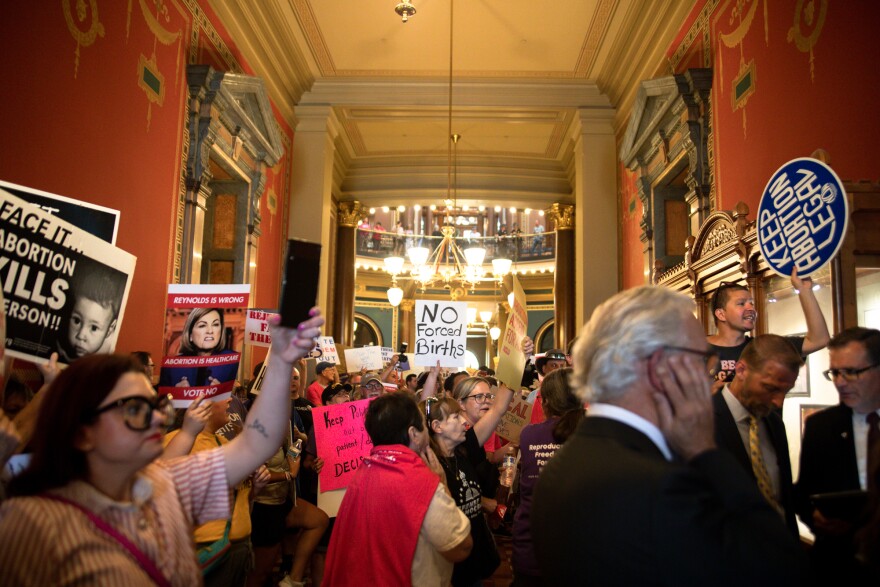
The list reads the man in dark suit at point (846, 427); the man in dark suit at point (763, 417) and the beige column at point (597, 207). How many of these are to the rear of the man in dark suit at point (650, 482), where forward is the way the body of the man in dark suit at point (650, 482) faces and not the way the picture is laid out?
0

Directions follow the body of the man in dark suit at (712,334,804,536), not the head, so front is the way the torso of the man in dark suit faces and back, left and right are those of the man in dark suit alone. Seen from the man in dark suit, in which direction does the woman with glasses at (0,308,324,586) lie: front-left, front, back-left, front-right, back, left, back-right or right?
right

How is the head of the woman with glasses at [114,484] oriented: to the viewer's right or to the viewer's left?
to the viewer's right

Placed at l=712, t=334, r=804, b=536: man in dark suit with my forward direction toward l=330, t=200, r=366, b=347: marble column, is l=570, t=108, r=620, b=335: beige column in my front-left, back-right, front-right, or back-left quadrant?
front-right

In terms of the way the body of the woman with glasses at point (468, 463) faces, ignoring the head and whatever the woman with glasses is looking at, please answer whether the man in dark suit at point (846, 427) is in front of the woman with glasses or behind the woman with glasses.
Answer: in front

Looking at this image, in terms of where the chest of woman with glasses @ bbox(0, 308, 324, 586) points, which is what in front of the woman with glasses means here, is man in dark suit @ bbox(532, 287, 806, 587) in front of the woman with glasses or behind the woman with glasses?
in front

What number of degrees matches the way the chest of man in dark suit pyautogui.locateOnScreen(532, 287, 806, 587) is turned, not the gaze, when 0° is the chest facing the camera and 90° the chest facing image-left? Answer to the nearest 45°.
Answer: approximately 225°

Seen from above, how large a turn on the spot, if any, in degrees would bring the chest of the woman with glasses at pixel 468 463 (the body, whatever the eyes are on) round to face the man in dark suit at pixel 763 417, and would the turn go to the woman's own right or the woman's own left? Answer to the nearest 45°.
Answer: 0° — they already face them

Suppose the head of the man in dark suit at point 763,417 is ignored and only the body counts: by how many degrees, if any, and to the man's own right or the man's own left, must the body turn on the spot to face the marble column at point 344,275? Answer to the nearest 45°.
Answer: approximately 180°

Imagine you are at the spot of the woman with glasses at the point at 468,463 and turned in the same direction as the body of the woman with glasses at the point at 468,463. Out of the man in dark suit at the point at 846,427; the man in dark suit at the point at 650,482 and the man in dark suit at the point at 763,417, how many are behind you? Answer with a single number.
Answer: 0

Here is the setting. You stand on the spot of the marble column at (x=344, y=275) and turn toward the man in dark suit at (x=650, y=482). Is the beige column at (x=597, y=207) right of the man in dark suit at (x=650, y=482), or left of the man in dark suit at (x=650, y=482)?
left

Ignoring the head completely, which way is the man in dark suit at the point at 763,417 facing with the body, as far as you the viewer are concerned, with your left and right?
facing the viewer and to the right of the viewer

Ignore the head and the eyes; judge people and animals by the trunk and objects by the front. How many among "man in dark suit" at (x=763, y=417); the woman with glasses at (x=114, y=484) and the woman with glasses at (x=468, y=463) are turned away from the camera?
0

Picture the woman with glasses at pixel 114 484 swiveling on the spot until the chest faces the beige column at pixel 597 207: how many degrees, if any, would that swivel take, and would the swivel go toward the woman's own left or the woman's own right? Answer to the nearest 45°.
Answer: approximately 90° to the woman's own left

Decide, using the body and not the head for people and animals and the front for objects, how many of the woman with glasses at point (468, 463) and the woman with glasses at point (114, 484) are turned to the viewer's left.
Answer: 0
